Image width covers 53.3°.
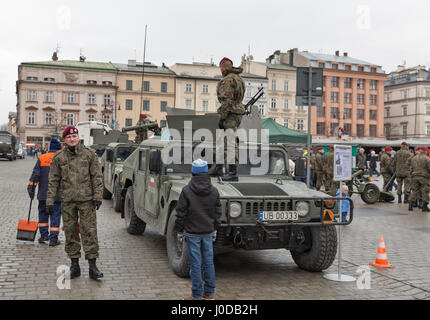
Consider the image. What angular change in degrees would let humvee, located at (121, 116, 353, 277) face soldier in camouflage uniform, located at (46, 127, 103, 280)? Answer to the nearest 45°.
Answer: approximately 135° to its right
